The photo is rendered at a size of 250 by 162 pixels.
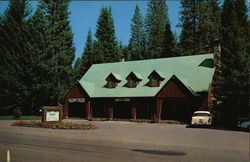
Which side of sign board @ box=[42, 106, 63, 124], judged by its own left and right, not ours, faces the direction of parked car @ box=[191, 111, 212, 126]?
left

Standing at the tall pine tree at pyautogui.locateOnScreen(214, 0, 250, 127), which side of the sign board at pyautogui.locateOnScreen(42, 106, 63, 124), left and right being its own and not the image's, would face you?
left

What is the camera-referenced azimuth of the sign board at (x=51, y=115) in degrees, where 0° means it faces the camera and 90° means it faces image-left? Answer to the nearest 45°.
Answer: approximately 0°

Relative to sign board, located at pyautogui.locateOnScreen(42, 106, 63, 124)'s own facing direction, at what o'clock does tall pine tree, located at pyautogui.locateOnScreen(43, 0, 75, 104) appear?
The tall pine tree is roughly at 6 o'clock from the sign board.

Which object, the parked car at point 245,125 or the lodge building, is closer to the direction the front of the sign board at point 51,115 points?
the parked car

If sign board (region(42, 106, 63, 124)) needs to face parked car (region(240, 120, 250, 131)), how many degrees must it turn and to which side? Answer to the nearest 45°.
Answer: approximately 45° to its left
